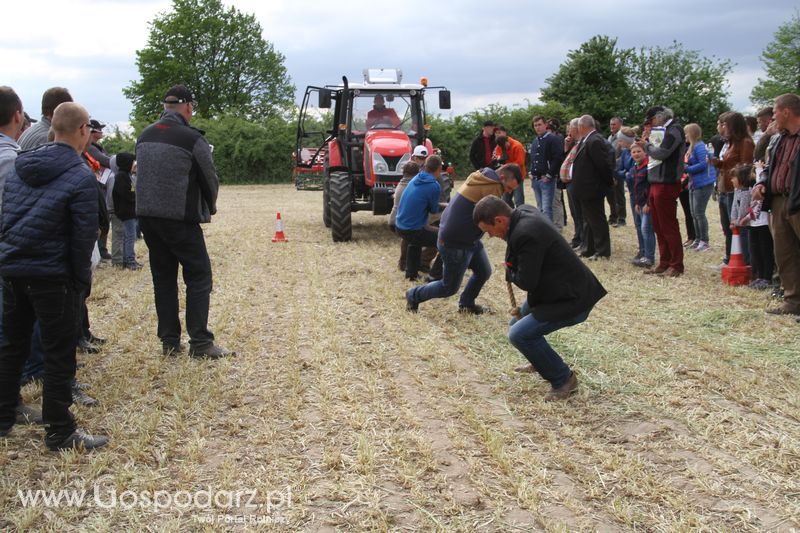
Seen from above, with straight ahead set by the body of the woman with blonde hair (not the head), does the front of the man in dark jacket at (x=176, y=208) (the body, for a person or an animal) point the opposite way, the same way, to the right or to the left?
to the right

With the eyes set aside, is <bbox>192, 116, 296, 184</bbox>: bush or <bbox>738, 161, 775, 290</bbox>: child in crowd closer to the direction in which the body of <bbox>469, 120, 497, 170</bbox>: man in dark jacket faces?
the child in crowd

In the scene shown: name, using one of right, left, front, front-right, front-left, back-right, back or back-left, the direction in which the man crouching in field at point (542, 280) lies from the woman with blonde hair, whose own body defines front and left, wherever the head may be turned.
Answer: left

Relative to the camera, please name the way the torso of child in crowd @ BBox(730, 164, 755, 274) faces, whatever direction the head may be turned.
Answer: to the viewer's left

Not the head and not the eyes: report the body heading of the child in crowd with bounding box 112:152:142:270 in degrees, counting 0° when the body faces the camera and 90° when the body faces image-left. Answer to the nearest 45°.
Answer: approximately 270°

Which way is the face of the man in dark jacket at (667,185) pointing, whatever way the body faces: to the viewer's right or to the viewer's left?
to the viewer's left

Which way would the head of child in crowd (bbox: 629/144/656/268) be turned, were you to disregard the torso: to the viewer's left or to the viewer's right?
to the viewer's left

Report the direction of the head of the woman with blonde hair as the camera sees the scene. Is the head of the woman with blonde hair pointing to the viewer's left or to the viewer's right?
to the viewer's left

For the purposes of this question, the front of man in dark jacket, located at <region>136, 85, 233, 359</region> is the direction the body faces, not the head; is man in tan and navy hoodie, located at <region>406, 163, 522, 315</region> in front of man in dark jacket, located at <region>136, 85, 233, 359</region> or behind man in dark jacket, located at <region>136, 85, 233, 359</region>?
in front

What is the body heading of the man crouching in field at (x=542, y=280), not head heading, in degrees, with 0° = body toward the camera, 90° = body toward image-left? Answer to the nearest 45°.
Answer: approximately 90°
